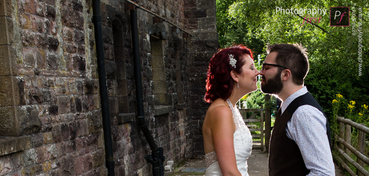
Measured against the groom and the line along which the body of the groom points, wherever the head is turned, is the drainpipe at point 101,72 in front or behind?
in front

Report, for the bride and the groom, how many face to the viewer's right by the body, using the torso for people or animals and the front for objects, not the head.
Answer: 1

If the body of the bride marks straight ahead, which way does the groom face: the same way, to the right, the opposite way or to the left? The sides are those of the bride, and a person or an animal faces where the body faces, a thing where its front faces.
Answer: the opposite way

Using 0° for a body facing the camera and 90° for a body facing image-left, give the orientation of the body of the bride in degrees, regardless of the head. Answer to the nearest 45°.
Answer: approximately 270°

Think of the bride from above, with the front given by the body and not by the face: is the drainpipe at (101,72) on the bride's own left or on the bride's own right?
on the bride's own left

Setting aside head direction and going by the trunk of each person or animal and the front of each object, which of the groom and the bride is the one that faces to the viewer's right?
the bride

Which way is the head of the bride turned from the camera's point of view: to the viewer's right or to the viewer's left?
to the viewer's right

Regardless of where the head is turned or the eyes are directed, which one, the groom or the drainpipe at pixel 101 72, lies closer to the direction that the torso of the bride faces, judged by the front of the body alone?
the groom

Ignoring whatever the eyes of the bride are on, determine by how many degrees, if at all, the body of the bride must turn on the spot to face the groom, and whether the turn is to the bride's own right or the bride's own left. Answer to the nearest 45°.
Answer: approximately 45° to the bride's own right

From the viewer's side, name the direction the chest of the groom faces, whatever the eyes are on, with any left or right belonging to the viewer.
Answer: facing to the left of the viewer

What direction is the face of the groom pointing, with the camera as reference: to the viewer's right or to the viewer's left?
to the viewer's left
